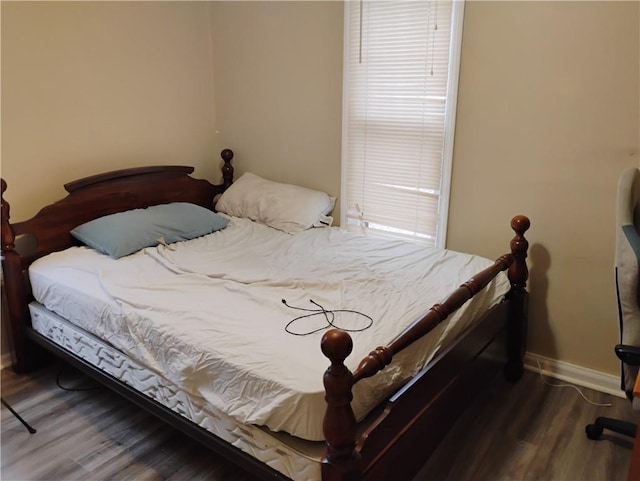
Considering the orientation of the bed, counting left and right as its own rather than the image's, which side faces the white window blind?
left

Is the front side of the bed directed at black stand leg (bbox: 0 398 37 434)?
no

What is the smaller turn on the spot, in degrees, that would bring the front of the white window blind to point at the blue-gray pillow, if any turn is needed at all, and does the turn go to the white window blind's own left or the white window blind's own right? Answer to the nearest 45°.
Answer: approximately 45° to the white window blind's own right

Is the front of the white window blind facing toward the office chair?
no

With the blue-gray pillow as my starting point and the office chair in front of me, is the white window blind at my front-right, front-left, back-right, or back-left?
front-left

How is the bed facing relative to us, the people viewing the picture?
facing the viewer and to the right of the viewer

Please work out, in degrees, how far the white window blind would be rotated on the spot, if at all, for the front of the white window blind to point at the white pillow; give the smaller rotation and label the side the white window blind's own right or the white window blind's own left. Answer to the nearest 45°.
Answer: approximately 45° to the white window blind's own right

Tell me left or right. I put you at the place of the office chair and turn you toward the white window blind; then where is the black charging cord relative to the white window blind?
left

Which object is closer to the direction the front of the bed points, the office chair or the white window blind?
the office chair

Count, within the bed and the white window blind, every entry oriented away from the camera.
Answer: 0

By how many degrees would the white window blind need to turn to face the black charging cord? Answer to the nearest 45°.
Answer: approximately 45° to its left

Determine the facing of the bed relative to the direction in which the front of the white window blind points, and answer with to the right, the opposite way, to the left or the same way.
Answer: to the left
